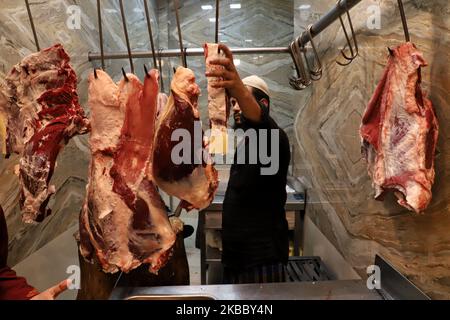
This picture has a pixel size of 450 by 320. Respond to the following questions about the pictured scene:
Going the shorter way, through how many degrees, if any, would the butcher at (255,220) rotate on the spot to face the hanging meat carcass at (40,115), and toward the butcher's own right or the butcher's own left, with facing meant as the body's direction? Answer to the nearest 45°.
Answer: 0° — they already face it

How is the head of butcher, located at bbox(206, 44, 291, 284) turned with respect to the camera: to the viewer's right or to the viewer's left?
to the viewer's left

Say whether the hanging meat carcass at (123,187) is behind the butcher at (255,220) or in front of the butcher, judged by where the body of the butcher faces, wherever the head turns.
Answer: in front

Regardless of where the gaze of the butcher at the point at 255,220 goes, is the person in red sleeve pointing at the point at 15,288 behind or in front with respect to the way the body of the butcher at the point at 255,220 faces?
in front

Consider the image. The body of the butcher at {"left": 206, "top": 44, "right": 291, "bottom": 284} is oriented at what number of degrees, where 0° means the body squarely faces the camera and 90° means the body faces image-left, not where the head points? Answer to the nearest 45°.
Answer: approximately 45°
